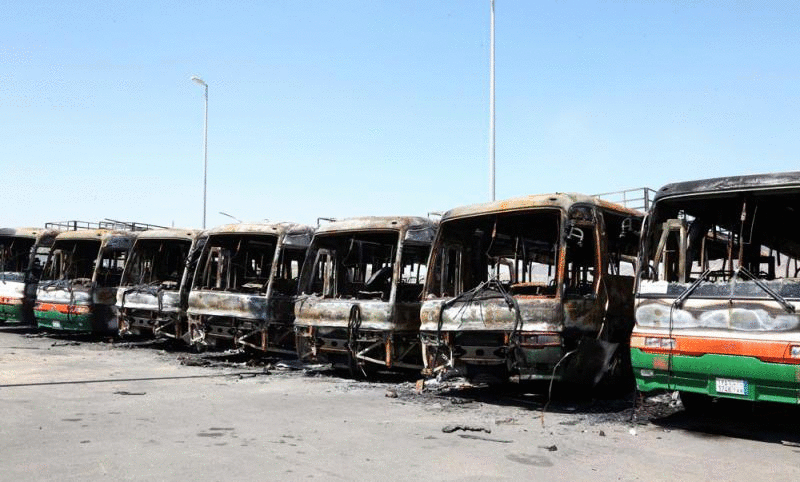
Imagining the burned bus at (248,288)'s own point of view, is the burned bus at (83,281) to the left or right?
on its right

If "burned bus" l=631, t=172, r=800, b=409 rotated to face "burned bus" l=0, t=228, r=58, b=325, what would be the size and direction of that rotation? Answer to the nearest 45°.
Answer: approximately 90° to its right

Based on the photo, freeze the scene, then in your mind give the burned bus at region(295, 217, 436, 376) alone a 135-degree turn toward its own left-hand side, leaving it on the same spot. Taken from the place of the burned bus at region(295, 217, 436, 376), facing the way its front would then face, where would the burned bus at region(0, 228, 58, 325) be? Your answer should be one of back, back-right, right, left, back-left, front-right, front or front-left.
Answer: back-left

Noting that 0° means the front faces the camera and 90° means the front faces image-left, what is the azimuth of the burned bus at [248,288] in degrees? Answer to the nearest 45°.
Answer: approximately 45°

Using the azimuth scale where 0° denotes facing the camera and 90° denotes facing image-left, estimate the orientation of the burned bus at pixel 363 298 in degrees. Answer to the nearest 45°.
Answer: approximately 45°

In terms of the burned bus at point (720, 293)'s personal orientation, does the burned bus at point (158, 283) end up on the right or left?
on its right

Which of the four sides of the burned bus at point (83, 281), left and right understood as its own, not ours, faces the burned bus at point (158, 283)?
left

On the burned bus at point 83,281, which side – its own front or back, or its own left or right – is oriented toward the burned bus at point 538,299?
left

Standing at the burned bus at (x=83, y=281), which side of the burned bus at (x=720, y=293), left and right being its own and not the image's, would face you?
right

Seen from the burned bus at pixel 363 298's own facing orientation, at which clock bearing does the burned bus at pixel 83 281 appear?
the burned bus at pixel 83 281 is roughly at 3 o'clock from the burned bus at pixel 363 298.

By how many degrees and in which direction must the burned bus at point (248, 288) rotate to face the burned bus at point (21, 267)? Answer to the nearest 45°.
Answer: approximately 90° to its right

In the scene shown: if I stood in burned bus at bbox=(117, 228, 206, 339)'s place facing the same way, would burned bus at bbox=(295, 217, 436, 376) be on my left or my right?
on my left

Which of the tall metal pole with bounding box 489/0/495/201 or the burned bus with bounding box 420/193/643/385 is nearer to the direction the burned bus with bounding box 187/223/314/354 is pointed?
the burned bus

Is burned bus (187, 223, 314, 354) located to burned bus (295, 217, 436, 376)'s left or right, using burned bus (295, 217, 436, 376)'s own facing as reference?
on its right

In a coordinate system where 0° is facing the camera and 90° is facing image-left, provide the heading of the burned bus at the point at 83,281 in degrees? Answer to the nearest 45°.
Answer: approximately 45°
